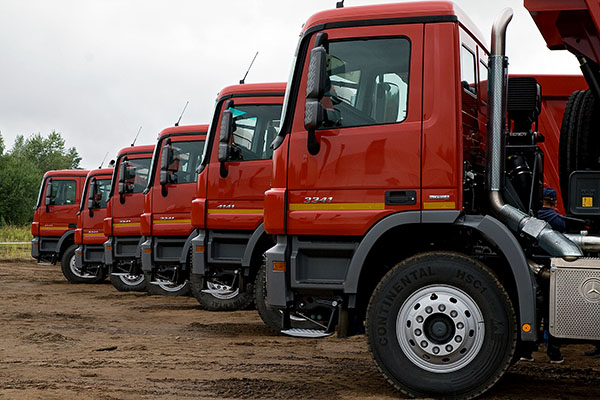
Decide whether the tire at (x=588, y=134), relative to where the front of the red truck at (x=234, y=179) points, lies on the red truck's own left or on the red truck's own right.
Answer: on the red truck's own left

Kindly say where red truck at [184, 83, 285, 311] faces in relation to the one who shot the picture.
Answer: facing to the left of the viewer

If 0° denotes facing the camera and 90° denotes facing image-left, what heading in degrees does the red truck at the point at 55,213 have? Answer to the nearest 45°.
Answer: approximately 90°

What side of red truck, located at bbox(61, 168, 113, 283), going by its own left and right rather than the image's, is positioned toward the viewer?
left

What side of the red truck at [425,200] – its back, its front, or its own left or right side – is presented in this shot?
left

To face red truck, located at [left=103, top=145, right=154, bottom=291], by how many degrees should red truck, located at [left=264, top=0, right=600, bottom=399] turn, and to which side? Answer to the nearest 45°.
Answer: approximately 45° to its right

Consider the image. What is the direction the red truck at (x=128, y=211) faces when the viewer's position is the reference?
facing to the left of the viewer

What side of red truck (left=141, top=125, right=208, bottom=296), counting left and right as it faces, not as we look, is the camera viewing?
left

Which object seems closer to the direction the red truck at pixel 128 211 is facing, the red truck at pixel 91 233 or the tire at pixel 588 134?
the red truck
